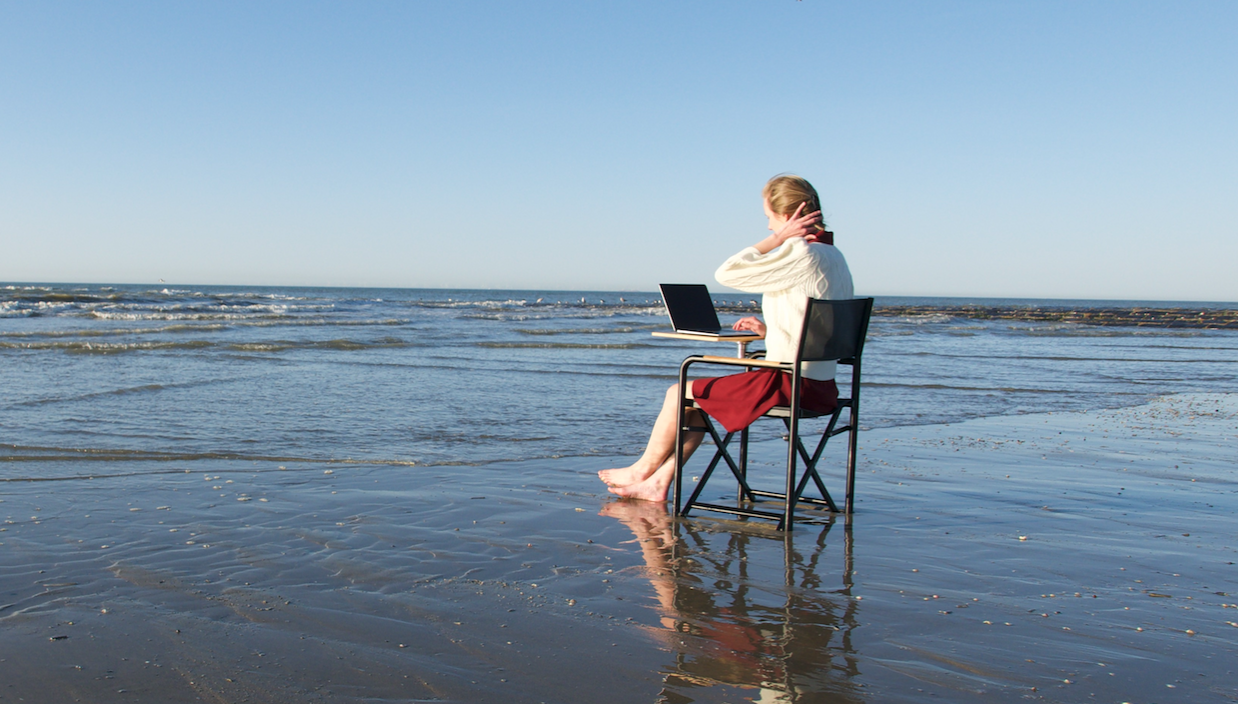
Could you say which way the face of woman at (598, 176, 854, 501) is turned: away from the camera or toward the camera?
away from the camera

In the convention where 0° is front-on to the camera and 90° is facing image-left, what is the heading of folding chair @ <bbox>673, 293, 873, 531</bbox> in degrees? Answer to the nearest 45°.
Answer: approximately 135°

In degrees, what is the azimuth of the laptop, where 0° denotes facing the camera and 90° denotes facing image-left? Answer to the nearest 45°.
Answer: approximately 315°
